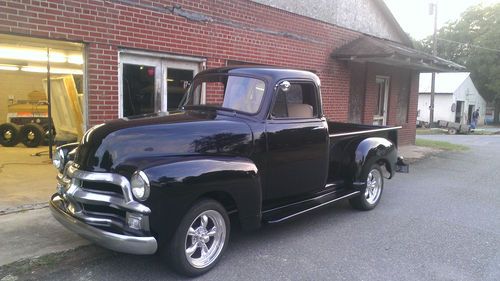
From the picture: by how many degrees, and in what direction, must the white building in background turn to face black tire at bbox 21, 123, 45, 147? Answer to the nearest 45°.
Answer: approximately 45° to its right

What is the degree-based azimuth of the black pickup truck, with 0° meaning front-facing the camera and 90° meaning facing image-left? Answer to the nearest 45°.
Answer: approximately 45°

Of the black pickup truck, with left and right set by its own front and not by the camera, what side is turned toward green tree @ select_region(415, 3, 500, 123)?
back

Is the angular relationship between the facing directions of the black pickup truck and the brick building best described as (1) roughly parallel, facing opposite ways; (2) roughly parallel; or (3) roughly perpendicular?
roughly perpendicular

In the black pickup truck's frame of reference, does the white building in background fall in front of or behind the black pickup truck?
behind

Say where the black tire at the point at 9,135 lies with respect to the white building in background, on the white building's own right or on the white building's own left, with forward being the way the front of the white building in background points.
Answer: on the white building's own right

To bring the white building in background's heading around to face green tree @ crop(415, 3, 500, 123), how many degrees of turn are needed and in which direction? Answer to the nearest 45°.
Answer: approximately 135° to its left

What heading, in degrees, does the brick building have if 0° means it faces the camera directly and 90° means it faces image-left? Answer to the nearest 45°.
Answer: approximately 315°
